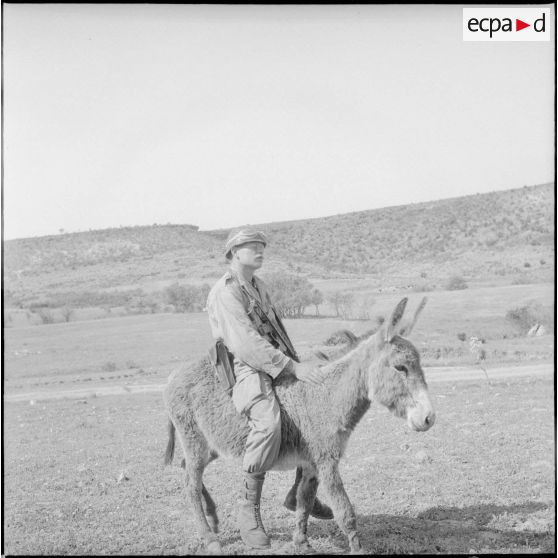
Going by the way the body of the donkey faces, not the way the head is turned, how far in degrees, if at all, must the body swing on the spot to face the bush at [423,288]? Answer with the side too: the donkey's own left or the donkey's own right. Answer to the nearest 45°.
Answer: approximately 90° to the donkey's own left

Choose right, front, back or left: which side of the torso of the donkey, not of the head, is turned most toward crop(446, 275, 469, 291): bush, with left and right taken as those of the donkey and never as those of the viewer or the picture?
left

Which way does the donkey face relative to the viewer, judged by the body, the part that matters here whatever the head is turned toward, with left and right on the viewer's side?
facing to the right of the viewer

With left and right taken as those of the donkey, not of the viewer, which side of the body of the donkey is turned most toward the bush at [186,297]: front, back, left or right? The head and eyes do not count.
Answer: left

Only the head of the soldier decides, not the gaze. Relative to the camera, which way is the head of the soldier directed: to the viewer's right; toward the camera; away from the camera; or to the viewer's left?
to the viewer's right

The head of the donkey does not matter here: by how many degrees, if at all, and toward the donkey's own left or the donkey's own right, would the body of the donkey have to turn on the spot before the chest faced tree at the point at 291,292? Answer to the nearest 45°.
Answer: approximately 90° to the donkey's own left
